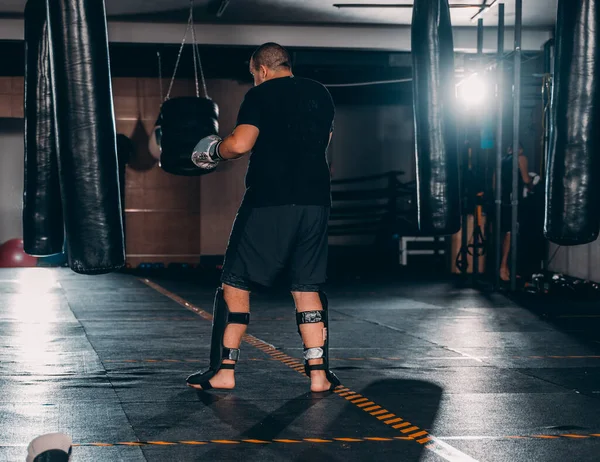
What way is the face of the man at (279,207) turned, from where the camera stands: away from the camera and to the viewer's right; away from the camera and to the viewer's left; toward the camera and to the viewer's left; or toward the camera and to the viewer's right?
away from the camera and to the viewer's left

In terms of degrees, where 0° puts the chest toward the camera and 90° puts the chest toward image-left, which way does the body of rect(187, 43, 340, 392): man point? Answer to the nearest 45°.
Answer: approximately 135°

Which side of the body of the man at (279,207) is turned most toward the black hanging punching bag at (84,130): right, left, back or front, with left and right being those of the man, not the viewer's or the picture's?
left

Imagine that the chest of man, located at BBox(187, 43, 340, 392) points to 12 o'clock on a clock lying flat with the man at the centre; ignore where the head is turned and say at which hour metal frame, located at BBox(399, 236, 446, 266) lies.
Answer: The metal frame is roughly at 2 o'clock from the man.

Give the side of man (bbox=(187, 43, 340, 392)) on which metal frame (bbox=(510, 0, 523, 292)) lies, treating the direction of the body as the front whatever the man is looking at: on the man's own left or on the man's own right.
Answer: on the man's own right

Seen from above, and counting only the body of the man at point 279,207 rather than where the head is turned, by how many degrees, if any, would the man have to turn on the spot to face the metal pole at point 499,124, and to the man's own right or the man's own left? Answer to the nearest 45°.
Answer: approximately 90° to the man's own right

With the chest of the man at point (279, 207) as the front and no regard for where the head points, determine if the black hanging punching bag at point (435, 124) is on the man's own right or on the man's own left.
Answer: on the man's own right

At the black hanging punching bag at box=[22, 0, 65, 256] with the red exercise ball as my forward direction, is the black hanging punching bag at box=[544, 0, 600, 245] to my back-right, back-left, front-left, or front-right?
back-right

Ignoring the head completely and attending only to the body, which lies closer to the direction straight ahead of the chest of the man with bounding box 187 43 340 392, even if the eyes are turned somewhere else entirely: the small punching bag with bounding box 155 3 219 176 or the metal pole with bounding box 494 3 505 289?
the small punching bag
